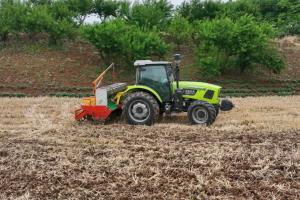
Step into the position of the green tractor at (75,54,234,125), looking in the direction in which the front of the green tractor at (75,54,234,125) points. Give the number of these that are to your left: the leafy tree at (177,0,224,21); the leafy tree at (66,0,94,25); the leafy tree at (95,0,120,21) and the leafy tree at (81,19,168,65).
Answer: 4

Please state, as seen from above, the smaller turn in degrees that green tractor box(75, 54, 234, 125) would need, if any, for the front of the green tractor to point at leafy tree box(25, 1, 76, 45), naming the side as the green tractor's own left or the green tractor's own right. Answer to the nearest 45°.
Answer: approximately 90° to the green tractor's own left

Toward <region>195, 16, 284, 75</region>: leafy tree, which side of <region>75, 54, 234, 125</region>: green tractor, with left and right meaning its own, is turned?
left

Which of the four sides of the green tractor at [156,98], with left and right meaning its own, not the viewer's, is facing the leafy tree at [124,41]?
left

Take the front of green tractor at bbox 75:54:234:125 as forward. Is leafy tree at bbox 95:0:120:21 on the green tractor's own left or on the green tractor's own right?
on the green tractor's own left

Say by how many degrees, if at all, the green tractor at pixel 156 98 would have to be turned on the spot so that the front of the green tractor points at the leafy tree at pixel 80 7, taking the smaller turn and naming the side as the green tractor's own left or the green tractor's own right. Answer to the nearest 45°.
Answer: approximately 90° to the green tractor's own left

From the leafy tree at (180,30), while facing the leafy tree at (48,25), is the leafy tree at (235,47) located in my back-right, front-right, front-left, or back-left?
back-left

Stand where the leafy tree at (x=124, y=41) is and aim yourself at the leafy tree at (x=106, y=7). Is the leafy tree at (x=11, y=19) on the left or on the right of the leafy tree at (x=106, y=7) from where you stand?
left

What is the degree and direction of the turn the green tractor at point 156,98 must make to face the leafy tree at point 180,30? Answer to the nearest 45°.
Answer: approximately 90° to its left

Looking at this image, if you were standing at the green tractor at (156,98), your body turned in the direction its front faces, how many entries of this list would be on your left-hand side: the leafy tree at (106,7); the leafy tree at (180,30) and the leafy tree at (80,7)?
3

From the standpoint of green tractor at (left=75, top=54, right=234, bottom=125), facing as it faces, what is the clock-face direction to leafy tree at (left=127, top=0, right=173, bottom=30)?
The leafy tree is roughly at 9 o'clock from the green tractor.

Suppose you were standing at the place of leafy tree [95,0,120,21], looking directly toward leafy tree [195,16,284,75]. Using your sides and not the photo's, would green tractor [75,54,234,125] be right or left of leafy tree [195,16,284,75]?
right

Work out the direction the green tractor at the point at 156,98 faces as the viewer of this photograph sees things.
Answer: facing to the right of the viewer

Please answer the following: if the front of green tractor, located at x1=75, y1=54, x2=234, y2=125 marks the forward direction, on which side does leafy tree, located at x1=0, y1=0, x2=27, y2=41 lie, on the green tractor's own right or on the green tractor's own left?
on the green tractor's own left

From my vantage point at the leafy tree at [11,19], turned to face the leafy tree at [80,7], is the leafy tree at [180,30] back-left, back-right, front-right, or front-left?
front-right
